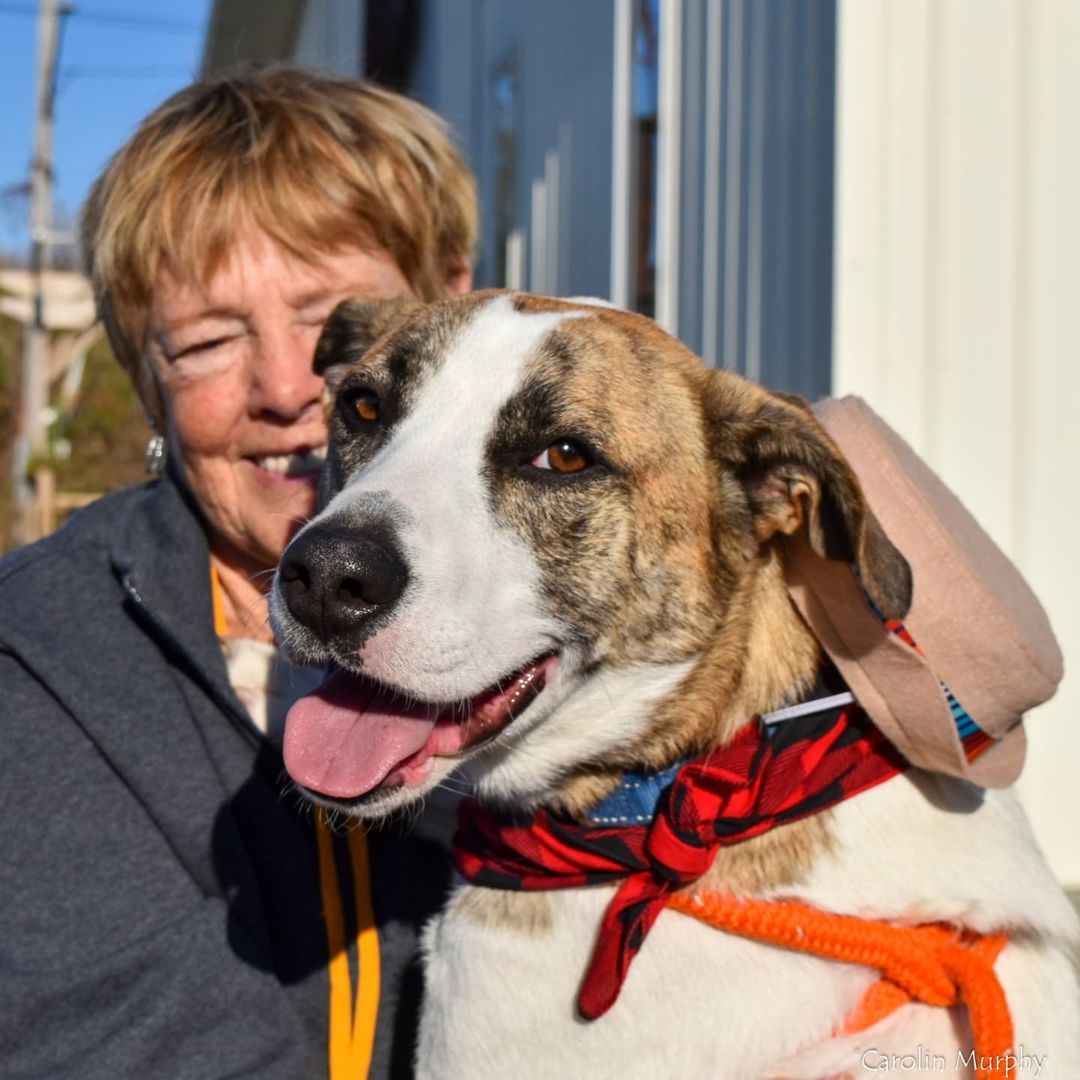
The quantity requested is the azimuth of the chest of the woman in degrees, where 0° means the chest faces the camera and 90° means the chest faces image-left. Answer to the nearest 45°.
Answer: approximately 315°

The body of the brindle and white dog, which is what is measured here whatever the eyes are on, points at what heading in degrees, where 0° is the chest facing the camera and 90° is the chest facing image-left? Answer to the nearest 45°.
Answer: approximately 45°

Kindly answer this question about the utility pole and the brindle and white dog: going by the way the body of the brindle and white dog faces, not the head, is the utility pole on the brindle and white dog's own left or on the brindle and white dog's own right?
on the brindle and white dog's own right

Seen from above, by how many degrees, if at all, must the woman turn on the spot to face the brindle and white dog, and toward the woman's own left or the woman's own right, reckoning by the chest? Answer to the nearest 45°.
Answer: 0° — they already face it

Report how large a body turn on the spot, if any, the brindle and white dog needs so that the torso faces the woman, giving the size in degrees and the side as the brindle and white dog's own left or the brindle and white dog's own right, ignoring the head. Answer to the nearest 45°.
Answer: approximately 90° to the brindle and white dog's own right
